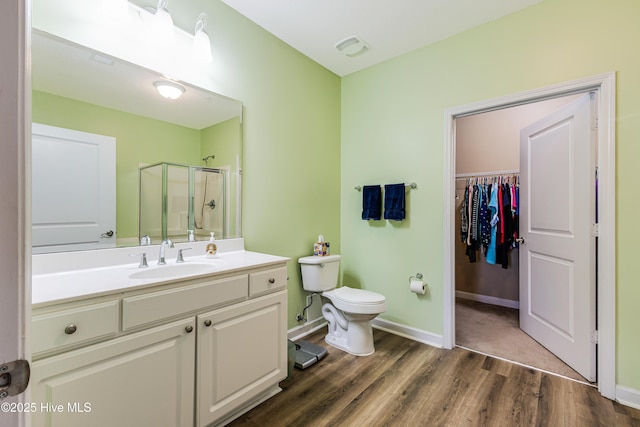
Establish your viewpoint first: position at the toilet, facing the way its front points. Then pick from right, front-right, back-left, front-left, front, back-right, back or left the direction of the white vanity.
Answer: right

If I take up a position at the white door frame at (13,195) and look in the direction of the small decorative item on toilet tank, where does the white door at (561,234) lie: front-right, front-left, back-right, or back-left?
front-right

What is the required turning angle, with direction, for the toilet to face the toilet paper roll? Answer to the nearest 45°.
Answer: approximately 45° to its left

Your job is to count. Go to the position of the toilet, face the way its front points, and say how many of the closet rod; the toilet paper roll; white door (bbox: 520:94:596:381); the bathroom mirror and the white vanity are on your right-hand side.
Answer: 2

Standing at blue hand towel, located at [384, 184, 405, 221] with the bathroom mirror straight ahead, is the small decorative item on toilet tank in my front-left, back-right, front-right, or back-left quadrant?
front-right

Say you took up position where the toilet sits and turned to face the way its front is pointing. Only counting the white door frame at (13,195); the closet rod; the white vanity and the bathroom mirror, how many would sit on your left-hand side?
1

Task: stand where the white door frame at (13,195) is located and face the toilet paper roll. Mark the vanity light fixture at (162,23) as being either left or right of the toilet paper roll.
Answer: left

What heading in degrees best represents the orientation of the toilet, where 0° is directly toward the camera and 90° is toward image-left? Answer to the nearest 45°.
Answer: approximately 315°

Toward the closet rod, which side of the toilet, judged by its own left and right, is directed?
left

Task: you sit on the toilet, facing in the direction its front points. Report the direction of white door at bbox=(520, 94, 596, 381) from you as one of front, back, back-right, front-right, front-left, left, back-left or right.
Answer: front-left

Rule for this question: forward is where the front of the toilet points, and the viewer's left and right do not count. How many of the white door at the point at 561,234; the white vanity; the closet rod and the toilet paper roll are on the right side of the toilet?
1

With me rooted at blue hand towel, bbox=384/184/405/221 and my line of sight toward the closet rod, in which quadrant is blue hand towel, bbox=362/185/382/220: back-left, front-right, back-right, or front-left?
back-left

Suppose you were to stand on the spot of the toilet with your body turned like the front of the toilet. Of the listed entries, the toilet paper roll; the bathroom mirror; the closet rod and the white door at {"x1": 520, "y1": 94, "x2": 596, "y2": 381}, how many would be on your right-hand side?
1

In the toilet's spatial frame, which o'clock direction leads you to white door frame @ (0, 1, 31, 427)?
The white door frame is roughly at 2 o'clock from the toilet.
